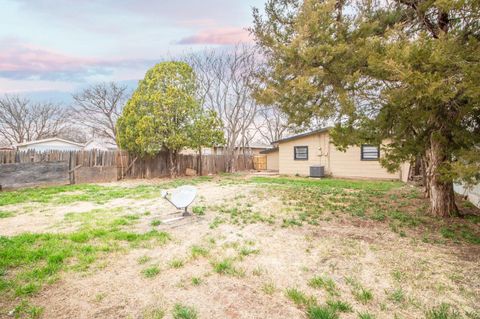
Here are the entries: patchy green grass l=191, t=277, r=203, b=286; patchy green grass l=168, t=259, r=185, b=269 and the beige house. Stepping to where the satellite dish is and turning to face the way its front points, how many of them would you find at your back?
1

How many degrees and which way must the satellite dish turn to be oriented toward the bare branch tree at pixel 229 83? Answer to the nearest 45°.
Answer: approximately 135° to its right

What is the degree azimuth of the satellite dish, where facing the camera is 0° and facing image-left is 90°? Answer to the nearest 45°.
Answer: approximately 45°

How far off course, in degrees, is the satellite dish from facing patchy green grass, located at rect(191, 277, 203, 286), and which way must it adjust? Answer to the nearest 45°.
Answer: approximately 45° to its left

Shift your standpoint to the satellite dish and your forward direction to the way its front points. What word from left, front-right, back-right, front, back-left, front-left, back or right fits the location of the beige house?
back

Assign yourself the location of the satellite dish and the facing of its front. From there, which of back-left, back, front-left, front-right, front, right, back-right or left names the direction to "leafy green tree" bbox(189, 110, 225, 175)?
back-right

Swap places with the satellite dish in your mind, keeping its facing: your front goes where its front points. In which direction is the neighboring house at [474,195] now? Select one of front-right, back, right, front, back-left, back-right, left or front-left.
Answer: back-left

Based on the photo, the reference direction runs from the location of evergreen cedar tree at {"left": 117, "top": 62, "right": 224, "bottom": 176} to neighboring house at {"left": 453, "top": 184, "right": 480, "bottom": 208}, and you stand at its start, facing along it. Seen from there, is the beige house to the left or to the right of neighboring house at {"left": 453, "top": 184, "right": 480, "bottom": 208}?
left

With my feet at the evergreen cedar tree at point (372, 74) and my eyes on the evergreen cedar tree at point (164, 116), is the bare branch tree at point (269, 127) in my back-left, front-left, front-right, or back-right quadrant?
front-right

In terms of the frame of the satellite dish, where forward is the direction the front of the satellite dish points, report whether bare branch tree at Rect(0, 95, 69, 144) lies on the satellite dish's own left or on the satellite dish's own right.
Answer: on the satellite dish's own right

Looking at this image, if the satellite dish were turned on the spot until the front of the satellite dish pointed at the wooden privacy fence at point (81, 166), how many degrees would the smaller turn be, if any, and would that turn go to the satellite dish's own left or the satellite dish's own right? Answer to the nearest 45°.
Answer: approximately 90° to the satellite dish's own right
